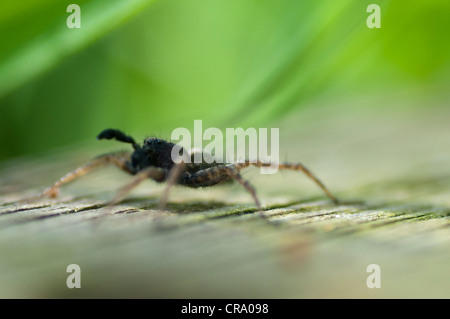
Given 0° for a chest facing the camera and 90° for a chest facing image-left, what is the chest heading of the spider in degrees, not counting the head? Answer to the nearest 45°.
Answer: approximately 90°
